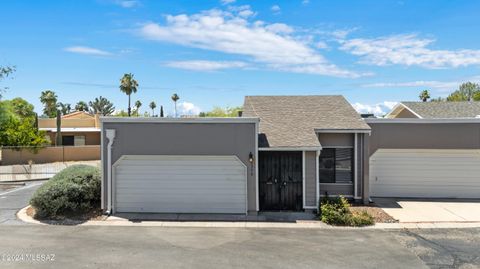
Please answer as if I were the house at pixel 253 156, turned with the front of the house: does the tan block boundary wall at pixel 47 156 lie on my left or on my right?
on my right

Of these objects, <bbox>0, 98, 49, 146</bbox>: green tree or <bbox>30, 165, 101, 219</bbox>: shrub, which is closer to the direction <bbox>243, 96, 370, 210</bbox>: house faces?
the shrub

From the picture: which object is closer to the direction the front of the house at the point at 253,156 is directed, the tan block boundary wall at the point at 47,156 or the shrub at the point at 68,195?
the shrub

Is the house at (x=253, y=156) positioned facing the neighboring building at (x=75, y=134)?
no

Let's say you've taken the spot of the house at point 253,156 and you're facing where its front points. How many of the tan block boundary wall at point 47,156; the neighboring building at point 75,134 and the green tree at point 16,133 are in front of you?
0

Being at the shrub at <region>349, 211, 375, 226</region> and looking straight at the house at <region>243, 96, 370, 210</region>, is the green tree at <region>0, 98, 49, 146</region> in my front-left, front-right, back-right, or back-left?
front-left

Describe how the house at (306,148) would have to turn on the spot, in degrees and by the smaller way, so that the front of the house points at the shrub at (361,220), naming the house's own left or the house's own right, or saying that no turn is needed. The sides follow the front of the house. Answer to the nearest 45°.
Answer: approximately 45° to the house's own left

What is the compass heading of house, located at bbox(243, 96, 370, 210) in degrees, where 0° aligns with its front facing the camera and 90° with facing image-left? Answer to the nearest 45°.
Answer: approximately 0°

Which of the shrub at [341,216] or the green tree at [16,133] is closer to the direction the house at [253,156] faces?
the shrub

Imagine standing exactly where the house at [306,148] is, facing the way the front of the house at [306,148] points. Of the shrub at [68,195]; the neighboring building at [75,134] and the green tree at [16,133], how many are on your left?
0

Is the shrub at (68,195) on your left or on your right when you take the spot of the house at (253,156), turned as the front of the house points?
on your right

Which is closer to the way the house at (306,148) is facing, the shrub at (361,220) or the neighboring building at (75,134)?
the shrub

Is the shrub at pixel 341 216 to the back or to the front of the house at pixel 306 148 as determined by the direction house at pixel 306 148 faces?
to the front

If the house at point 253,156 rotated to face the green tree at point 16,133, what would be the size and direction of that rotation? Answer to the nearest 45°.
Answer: approximately 135° to its right

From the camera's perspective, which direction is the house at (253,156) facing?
toward the camera

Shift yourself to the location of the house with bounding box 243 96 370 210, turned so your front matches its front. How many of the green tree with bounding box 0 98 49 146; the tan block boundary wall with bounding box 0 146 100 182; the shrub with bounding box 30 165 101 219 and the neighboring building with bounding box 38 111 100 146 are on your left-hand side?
0

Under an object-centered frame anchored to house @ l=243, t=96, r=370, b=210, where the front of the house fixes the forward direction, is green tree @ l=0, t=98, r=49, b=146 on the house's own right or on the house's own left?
on the house's own right

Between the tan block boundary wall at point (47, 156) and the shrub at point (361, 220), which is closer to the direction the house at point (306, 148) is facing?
the shrub
